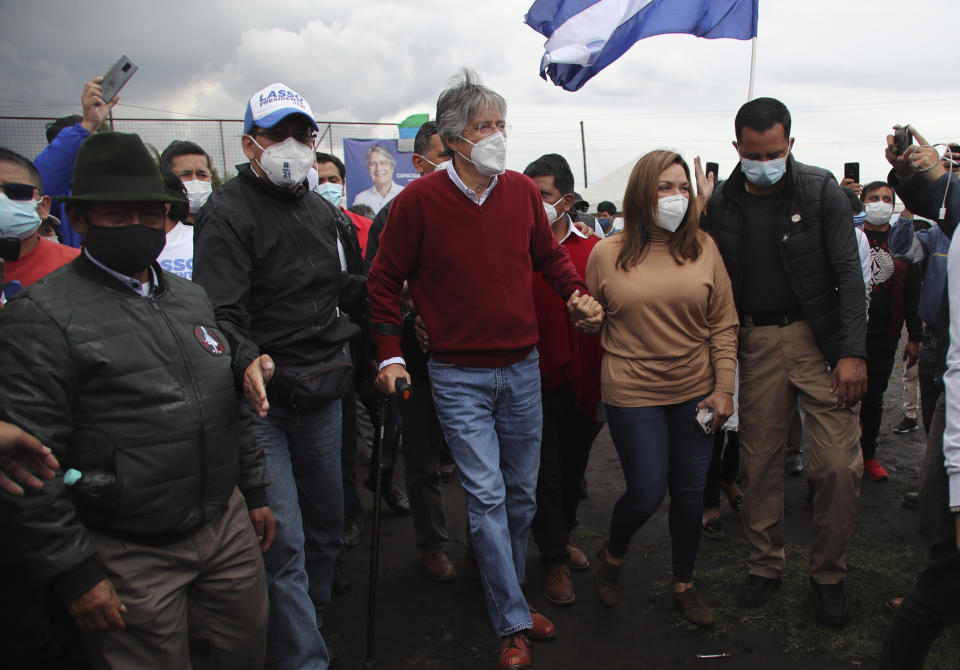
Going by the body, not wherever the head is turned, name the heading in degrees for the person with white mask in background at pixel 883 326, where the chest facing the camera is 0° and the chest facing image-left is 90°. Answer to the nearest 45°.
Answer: approximately 0°

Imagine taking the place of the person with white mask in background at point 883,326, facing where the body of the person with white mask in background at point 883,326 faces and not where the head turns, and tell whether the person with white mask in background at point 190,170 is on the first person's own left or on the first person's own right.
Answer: on the first person's own right

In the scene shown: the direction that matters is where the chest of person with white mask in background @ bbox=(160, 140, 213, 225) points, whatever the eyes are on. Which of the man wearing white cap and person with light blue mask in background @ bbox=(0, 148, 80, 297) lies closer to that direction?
the man wearing white cap

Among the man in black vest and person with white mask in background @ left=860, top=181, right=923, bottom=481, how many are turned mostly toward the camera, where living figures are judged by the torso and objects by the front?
2

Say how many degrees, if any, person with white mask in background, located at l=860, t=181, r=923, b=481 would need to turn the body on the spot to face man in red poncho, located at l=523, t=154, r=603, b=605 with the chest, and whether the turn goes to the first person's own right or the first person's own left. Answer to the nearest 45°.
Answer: approximately 45° to the first person's own right

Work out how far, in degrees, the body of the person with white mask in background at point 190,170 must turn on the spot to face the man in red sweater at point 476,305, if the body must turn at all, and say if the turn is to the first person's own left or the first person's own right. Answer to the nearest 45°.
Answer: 0° — they already face them

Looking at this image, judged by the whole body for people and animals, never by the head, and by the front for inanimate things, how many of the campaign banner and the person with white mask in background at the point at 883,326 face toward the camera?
2

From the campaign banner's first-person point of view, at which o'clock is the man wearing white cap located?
The man wearing white cap is roughly at 12 o'clock from the campaign banner.

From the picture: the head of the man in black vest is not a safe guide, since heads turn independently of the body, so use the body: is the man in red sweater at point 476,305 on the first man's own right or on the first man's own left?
on the first man's own right
